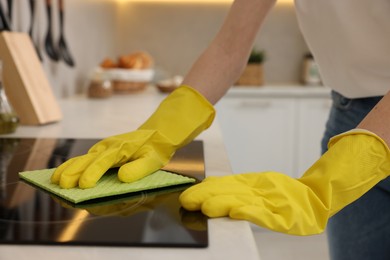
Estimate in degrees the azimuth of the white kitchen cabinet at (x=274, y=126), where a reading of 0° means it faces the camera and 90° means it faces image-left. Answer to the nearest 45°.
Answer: approximately 0°

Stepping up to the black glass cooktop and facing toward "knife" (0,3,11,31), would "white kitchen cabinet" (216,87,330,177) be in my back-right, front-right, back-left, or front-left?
front-right

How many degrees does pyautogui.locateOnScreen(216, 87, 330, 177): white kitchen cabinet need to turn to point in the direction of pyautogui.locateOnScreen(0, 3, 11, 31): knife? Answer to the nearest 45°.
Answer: approximately 45° to its right

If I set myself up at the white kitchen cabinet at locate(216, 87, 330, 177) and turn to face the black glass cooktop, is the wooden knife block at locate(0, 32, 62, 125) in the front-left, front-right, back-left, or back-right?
front-right

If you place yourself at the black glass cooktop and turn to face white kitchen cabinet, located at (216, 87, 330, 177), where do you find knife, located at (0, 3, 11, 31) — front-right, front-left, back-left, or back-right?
front-left

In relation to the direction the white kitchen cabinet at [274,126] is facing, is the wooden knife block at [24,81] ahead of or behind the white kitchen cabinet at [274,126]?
ahead

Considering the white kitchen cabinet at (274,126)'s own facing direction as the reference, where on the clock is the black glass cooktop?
The black glass cooktop is roughly at 12 o'clock from the white kitchen cabinet.
